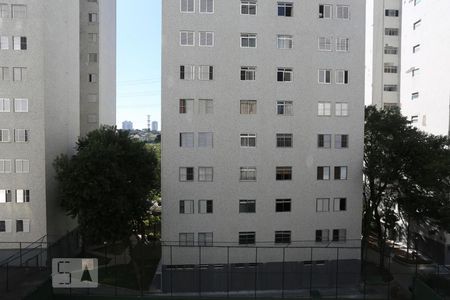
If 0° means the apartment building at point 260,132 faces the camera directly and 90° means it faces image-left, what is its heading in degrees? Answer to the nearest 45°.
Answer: approximately 0°
